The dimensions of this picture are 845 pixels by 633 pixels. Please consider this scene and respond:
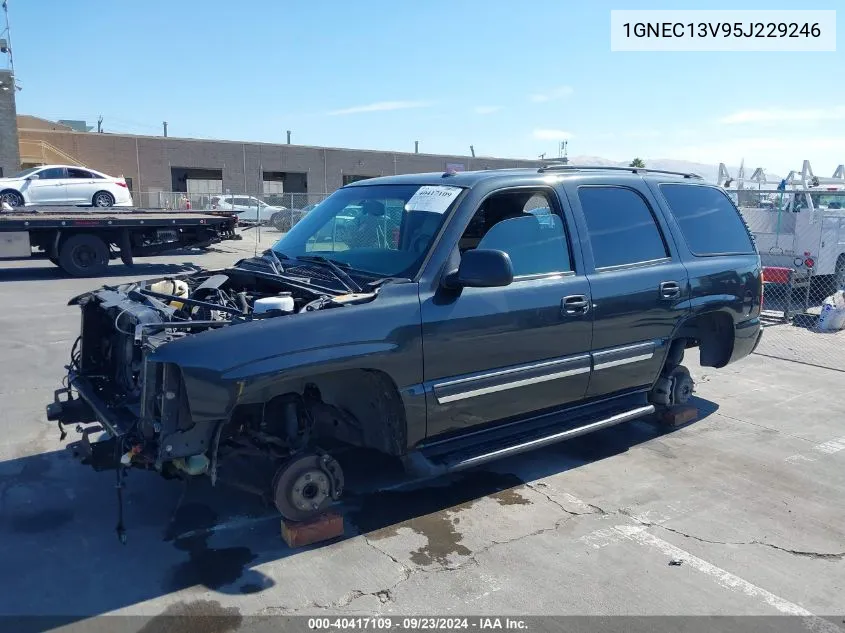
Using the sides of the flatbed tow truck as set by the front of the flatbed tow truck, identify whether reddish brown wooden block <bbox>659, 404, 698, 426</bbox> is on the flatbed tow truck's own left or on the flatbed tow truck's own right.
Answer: on the flatbed tow truck's own left

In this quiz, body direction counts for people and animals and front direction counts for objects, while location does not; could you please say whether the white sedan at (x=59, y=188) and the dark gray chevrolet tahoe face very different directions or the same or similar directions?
same or similar directions

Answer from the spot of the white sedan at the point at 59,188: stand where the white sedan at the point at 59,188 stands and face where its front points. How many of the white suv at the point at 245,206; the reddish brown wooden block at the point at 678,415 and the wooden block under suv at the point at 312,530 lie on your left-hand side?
2

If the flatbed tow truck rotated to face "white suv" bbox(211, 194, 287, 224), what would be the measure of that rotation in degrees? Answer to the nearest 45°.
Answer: approximately 90° to its right

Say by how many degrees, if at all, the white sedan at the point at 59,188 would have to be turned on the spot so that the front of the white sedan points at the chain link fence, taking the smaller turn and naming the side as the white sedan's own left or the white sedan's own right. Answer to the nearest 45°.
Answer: approximately 135° to the white sedan's own left

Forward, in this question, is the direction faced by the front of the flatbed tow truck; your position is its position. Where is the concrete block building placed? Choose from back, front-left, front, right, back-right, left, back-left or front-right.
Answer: right

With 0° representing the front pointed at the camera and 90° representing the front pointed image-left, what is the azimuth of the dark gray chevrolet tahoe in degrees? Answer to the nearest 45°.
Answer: approximately 45°

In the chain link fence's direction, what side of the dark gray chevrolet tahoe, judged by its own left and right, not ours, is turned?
back

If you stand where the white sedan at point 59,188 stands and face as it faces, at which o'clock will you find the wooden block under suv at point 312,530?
The wooden block under suv is roughly at 9 o'clock from the white sedan.

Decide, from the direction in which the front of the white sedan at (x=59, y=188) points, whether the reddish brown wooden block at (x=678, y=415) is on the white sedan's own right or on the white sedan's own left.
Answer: on the white sedan's own left

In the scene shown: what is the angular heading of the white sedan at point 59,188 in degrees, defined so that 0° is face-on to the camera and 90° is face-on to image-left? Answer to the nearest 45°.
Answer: approximately 90°
